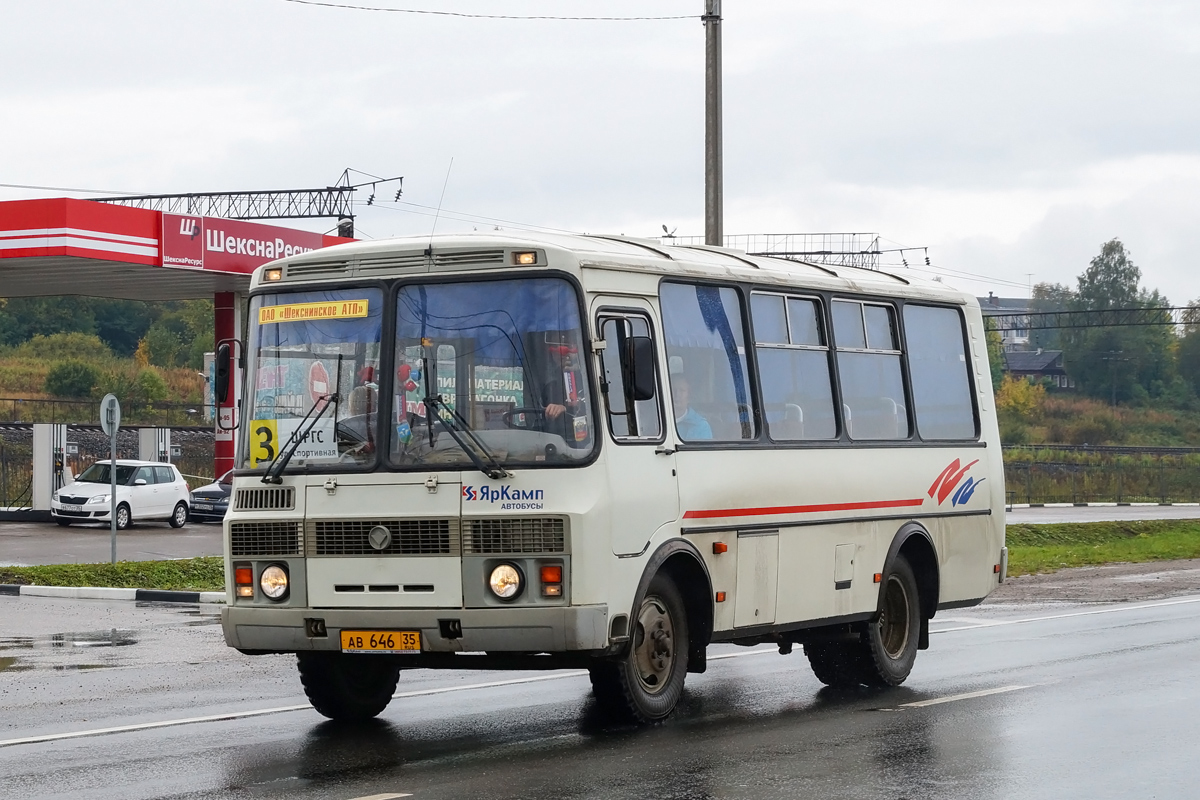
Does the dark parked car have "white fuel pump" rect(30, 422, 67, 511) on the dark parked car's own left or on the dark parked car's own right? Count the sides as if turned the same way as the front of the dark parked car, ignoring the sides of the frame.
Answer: on the dark parked car's own right

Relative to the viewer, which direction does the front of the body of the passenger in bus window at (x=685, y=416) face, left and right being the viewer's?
facing the viewer and to the left of the viewer

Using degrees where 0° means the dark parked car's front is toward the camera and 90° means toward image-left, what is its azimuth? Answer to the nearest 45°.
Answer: approximately 45°

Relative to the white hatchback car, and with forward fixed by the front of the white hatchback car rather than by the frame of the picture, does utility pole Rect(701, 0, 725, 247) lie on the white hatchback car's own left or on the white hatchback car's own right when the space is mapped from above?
on the white hatchback car's own left

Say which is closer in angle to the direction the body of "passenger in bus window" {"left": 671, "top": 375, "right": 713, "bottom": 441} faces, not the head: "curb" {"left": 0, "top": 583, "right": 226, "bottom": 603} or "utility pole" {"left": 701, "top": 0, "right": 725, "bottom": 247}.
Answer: the curb

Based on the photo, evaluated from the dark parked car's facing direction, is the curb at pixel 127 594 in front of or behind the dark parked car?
in front

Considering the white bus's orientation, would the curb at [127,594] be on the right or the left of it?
on its right

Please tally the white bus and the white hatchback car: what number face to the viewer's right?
0

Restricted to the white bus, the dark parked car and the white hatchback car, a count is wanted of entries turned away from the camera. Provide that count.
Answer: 0

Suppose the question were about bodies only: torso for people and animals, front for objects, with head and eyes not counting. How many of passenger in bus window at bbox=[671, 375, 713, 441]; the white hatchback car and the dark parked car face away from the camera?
0

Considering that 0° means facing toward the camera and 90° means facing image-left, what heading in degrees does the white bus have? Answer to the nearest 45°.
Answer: approximately 45°

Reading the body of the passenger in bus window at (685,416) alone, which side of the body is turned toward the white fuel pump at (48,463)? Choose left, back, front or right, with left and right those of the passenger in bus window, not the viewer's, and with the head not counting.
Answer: right
